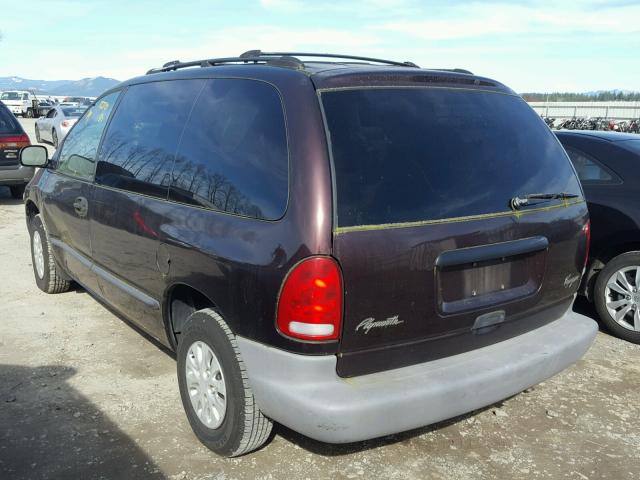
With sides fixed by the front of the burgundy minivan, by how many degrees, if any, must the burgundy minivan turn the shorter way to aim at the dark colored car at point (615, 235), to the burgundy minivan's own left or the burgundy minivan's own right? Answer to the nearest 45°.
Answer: approximately 90° to the burgundy minivan's own right

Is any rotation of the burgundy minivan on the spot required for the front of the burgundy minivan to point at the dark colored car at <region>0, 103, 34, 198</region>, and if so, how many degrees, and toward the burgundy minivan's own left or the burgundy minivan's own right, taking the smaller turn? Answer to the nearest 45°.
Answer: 0° — it already faces it

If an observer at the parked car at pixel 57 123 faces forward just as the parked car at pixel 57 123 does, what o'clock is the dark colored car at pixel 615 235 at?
The dark colored car is roughly at 7 o'clock from the parked car.

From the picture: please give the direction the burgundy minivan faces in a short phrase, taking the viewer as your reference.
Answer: facing away from the viewer and to the left of the viewer

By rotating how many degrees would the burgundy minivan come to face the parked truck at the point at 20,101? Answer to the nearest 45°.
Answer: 0° — it already faces it

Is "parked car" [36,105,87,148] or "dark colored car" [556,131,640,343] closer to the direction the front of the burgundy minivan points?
the parked car
